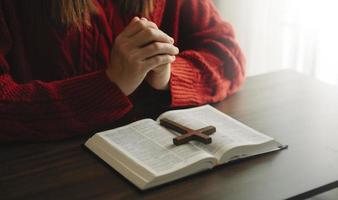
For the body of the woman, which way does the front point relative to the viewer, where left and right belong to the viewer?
facing the viewer and to the right of the viewer
